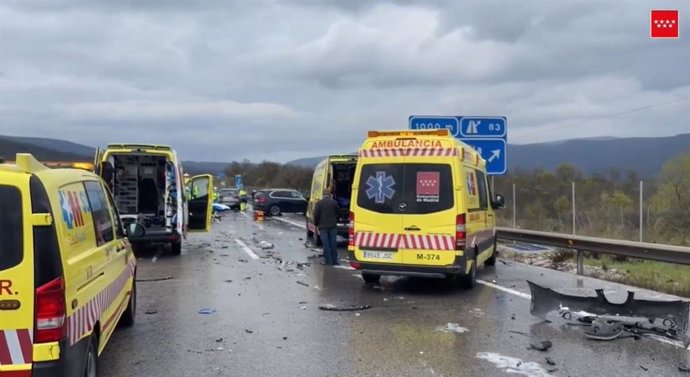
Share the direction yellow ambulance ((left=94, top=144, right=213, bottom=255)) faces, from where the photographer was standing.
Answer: facing away from the viewer

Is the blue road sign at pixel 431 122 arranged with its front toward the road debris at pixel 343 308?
yes

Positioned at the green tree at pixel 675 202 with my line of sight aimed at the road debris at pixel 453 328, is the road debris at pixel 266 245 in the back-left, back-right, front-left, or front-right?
front-right

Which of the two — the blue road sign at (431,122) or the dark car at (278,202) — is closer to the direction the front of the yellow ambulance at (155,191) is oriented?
the dark car

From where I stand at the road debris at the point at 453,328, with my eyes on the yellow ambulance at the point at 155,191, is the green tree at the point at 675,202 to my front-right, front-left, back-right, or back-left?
front-right

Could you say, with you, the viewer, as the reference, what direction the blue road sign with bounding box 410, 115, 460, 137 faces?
facing the viewer

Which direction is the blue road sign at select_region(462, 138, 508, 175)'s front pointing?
toward the camera

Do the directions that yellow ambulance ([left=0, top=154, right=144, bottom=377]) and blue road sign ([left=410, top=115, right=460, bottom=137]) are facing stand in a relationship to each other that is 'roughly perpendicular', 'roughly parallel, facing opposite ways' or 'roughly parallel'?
roughly parallel, facing opposite ways

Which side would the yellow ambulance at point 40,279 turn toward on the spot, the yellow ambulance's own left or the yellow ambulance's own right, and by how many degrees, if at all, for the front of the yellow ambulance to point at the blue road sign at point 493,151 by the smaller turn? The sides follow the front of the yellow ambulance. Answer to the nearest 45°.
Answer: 0° — it already faces it

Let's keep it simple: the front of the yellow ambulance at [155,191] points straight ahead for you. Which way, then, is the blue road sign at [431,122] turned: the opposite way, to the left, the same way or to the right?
the opposite way

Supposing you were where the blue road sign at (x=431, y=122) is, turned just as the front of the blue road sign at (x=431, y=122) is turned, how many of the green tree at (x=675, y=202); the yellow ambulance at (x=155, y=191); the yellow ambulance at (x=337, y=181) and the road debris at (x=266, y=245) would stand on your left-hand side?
1

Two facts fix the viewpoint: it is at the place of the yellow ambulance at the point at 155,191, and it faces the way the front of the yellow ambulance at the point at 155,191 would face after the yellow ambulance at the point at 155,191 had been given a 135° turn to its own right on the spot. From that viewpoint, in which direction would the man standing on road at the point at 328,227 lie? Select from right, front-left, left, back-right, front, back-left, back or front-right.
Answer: front

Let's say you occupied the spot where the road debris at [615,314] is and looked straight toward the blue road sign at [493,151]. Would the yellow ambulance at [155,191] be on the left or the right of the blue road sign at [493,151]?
left

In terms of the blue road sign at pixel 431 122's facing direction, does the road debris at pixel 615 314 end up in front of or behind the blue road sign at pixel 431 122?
in front
